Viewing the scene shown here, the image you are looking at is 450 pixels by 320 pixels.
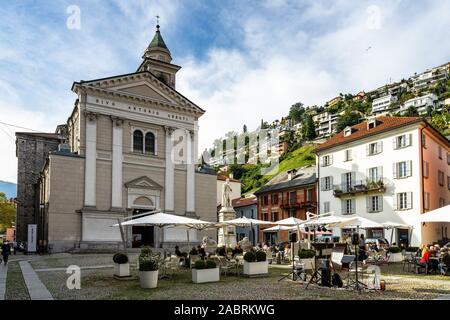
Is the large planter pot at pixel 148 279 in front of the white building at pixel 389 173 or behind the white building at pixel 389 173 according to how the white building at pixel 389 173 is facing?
in front

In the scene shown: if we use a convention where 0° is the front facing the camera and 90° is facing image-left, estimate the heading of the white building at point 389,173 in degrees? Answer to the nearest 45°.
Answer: approximately 45°

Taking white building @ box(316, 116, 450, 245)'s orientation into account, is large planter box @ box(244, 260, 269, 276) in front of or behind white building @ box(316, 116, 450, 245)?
in front
